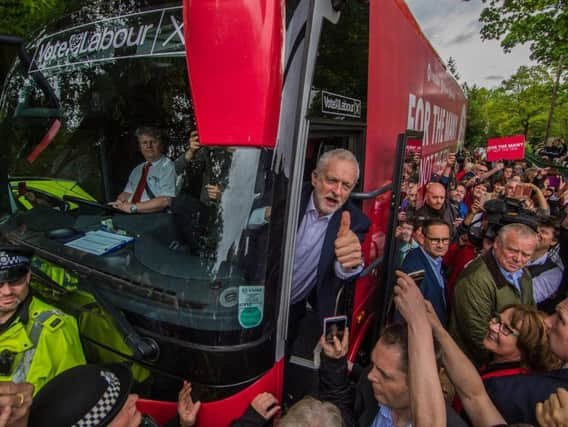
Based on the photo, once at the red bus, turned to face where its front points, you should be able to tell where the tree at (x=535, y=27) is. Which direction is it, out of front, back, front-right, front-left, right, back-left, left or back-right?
back

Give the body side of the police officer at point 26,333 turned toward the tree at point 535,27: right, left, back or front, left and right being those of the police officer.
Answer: left

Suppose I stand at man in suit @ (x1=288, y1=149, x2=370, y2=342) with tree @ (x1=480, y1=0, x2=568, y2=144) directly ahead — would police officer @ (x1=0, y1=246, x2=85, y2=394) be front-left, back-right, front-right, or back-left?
back-left

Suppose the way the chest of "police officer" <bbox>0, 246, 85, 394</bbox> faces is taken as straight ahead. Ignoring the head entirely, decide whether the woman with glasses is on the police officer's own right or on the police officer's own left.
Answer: on the police officer's own left

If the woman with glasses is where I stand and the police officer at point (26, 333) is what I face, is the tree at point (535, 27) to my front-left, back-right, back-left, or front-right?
back-right

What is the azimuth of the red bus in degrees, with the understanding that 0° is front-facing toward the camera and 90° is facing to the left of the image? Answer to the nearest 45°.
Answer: approximately 45°

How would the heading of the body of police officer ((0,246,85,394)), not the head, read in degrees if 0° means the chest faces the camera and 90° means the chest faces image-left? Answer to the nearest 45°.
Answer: approximately 0°
